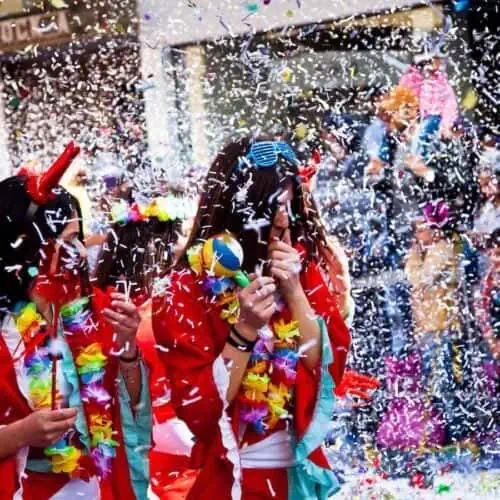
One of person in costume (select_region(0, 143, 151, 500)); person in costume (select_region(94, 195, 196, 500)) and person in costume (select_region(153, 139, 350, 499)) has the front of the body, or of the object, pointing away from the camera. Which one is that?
person in costume (select_region(94, 195, 196, 500))

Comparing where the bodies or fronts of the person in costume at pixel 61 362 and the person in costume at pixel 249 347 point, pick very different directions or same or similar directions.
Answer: same or similar directions

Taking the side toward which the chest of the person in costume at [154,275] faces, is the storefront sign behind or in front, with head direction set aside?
in front

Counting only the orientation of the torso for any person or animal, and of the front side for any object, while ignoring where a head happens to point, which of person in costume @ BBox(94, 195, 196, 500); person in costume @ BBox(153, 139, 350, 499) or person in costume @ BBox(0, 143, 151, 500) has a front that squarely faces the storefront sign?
person in costume @ BBox(94, 195, 196, 500)

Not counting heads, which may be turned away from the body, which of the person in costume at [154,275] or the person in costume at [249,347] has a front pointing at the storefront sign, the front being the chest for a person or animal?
the person in costume at [154,275]

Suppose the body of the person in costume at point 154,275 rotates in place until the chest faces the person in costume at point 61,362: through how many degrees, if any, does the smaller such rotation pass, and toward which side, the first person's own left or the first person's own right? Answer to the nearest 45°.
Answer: approximately 180°

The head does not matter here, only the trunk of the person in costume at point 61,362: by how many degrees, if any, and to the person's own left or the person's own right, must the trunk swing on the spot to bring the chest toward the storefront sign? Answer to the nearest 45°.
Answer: approximately 135° to the person's own left

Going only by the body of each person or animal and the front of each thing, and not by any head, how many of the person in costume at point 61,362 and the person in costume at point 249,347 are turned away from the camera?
0

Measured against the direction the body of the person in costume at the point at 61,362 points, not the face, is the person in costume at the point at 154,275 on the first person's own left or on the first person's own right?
on the first person's own left

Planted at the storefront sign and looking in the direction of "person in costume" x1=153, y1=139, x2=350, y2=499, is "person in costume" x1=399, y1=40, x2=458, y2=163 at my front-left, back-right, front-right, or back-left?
front-left

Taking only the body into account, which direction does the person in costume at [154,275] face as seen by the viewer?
away from the camera

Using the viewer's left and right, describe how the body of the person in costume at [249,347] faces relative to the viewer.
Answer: facing the viewer and to the right of the viewer

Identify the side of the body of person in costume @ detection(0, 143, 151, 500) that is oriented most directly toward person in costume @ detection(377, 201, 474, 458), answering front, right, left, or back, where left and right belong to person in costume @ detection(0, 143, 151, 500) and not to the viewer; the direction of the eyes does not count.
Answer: left

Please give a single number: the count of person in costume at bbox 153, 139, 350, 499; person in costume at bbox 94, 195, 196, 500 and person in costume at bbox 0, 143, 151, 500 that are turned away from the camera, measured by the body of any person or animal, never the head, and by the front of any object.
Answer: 1

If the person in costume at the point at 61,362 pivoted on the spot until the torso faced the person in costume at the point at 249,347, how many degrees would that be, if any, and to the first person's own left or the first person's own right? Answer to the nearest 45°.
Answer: approximately 45° to the first person's own left

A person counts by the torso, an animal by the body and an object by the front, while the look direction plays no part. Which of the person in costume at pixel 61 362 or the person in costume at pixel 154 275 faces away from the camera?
the person in costume at pixel 154 275

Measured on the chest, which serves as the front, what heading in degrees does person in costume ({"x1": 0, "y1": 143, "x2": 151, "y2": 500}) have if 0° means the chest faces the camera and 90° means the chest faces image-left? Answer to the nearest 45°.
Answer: approximately 315°
